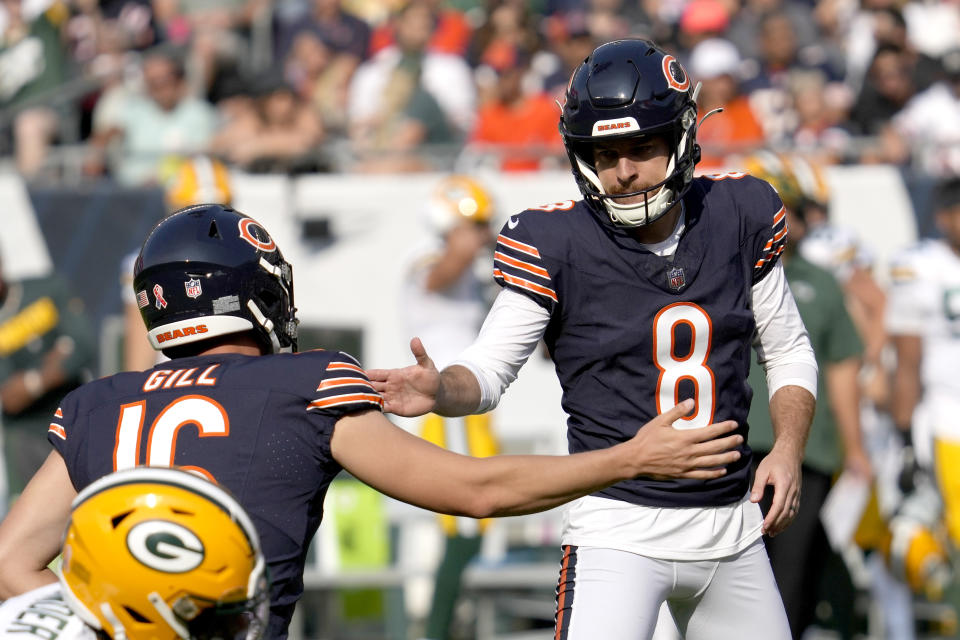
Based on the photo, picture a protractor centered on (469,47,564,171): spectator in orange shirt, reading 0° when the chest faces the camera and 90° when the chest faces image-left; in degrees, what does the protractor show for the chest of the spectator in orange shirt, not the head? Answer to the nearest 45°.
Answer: approximately 0°

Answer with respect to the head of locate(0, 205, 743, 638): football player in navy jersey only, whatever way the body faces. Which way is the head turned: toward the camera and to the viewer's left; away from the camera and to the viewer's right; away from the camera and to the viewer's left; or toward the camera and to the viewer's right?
away from the camera and to the viewer's right

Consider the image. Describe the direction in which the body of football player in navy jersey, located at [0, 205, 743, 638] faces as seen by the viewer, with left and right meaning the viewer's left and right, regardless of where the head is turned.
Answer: facing away from the viewer and to the right of the viewer

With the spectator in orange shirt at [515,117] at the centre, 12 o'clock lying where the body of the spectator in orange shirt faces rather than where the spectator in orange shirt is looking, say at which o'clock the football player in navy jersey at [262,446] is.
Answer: The football player in navy jersey is roughly at 12 o'clock from the spectator in orange shirt.

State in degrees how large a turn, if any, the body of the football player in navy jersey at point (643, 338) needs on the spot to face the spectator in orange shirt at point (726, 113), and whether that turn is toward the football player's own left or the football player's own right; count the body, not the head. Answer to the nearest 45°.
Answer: approximately 180°

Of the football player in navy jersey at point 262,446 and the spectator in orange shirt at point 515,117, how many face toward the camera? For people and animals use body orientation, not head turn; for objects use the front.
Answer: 1

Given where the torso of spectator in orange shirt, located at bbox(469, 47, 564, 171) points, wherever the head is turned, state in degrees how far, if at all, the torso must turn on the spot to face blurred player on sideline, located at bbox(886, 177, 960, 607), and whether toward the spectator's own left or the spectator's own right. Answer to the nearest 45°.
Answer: approximately 45° to the spectator's own left

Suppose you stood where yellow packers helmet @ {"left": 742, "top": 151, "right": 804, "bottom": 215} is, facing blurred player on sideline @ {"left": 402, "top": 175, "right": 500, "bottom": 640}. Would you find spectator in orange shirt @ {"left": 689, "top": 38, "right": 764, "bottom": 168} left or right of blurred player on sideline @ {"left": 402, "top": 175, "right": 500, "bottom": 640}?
right

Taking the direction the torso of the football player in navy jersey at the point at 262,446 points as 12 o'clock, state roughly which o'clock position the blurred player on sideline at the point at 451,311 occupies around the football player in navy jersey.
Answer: The blurred player on sideline is roughly at 11 o'clock from the football player in navy jersey.
